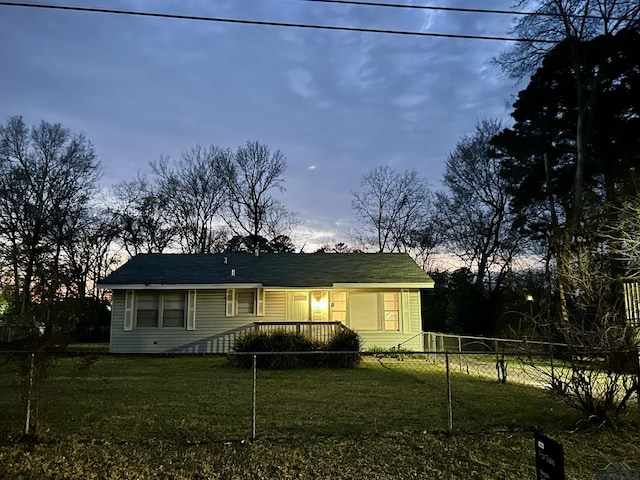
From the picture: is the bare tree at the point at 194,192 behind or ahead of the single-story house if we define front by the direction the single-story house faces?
behind

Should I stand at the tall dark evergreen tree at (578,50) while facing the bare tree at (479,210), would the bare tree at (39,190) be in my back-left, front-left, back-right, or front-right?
front-left

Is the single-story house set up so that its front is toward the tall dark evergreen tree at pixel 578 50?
no

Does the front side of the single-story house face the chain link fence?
yes

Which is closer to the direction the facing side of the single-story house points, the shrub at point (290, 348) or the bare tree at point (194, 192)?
the shrub

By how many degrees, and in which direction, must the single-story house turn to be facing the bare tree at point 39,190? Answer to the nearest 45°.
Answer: approximately 135° to its right

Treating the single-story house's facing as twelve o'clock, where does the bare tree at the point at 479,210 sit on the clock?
The bare tree is roughly at 8 o'clock from the single-story house.

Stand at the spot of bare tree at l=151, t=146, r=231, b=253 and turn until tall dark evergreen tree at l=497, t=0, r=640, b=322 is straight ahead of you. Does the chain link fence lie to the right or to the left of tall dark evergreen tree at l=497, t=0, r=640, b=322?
right

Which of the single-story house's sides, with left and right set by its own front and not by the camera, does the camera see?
front

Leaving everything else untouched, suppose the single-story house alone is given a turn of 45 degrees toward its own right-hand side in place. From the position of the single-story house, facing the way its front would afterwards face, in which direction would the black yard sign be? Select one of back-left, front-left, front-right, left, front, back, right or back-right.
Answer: front-left

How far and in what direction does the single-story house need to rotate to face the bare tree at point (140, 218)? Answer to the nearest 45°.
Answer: approximately 135° to its right

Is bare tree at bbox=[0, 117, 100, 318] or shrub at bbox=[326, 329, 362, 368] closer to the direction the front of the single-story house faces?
the shrub

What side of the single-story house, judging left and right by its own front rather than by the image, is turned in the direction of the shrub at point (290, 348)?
front

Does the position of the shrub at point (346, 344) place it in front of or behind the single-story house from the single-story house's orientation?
in front

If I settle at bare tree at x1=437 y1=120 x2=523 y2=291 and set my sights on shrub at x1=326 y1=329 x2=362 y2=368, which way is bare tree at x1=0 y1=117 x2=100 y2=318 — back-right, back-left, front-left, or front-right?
front-right
